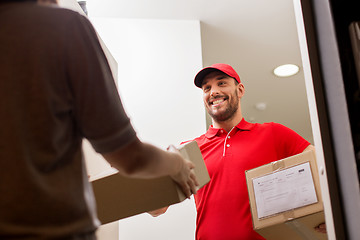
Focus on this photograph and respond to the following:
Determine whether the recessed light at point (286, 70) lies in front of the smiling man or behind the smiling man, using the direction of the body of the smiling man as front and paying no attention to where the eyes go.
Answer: behind

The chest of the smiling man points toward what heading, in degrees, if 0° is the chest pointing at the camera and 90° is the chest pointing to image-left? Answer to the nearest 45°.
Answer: approximately 45°
